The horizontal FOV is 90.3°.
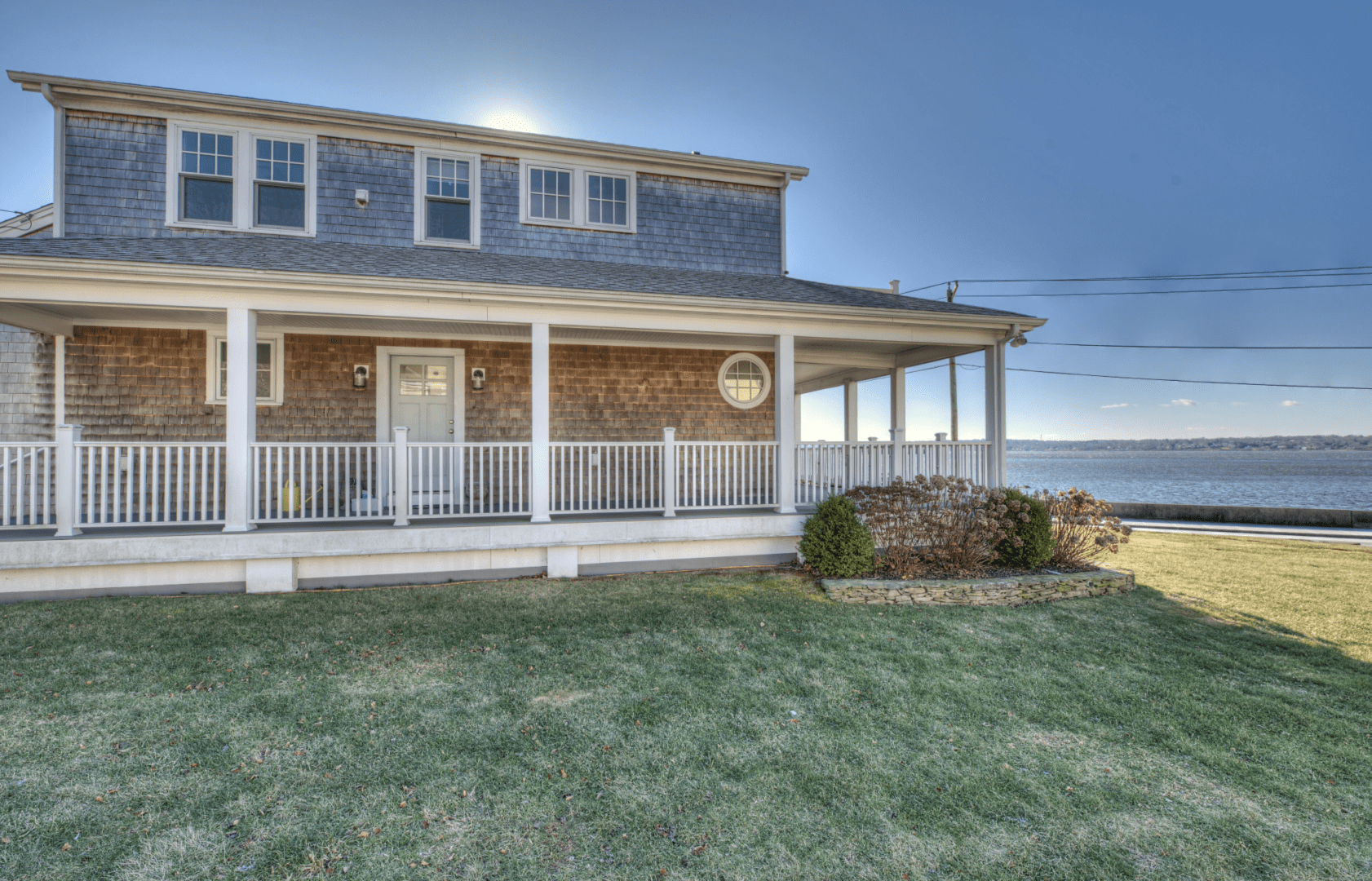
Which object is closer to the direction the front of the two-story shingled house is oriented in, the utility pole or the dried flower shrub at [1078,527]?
the dried flower shrub

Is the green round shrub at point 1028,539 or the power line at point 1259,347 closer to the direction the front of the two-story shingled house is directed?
the green round shrub

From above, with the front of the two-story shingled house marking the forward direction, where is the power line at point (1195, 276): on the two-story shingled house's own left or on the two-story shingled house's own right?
on the two-story shingled house's own left

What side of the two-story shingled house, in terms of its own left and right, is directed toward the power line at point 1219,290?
left

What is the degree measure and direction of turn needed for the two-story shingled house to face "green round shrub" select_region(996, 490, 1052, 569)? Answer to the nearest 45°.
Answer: approximately 90° to its left

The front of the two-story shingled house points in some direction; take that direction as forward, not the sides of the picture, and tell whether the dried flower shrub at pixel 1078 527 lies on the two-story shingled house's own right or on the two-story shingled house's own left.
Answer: on the two-story shingled house's own left

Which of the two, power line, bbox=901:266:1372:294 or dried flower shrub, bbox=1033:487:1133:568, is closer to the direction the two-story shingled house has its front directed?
the dried flower shrub

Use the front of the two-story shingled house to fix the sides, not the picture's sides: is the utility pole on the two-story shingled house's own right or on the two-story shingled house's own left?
on the two-story shingled house's own left

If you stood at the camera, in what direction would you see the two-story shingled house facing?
facing the viewer
